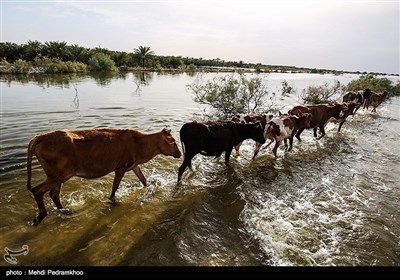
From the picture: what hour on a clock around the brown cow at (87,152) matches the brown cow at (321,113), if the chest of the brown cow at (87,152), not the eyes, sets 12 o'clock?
the brown cow at (321,113) is roughly at 11 o'clock from the brown cow at (87,152).

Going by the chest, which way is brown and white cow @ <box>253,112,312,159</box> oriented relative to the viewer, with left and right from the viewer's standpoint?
facing away from the viewer and to the right of the viewer

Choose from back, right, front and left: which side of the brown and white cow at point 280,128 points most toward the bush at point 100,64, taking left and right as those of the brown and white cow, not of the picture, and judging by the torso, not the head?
left

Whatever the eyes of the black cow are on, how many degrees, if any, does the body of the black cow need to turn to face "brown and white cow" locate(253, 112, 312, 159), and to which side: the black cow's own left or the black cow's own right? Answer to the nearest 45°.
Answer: approximately 45° to the black cow's own left

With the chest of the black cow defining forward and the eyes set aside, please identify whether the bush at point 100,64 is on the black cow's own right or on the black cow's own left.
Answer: on the black cow's own left

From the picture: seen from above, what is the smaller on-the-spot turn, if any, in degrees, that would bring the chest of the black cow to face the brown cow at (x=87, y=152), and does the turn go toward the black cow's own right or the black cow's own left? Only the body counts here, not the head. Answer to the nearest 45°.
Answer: approximately 135° to the black cow's own right

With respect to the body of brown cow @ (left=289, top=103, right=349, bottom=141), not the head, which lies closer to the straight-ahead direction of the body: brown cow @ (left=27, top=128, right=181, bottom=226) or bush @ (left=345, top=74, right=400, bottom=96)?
the bush

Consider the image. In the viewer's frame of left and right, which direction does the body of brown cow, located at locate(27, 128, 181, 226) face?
facing to the right of the viewer

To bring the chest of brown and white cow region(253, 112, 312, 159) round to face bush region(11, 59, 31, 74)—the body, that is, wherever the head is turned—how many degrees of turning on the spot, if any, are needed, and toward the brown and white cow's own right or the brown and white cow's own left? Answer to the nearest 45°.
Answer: approximately 90° to the brown and white cow's own left

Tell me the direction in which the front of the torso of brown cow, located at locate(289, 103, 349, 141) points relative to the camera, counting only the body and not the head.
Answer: to the viewer's right

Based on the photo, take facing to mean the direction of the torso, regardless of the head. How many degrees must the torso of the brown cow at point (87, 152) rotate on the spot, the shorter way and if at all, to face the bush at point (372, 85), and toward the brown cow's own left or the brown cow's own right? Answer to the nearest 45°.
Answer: approximately 45° to the brown cow's own left

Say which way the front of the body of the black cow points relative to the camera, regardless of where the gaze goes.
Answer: to the viewer's right
